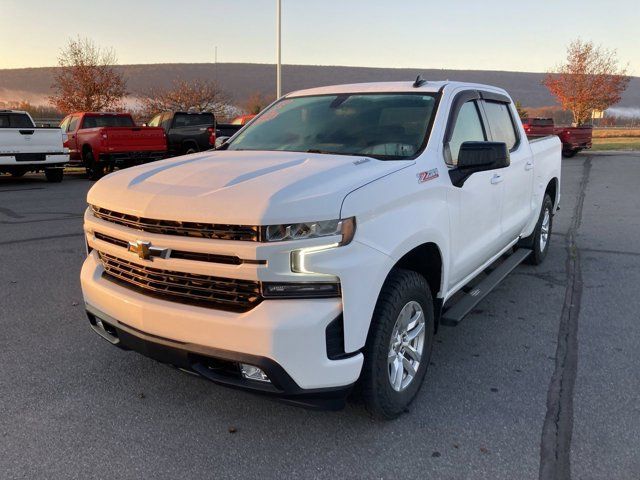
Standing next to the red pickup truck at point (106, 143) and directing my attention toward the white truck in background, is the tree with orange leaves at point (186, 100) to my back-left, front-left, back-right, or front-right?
back-right

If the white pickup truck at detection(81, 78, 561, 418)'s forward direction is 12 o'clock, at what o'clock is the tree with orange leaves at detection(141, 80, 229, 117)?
The tree with orange leaves is roughly at 4 o'clock from the white pickup truck.

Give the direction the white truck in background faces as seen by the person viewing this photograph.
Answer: facing away from the viewer and to the left of the viewer

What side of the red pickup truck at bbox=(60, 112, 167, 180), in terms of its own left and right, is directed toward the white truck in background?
left

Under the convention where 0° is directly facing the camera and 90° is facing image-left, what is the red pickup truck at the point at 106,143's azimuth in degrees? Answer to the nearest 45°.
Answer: approximately 135°

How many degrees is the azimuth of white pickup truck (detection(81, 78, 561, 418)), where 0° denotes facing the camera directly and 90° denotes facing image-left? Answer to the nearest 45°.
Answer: approximately 45°

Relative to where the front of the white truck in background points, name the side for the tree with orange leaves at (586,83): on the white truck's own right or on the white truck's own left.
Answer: on the white truck's own right
